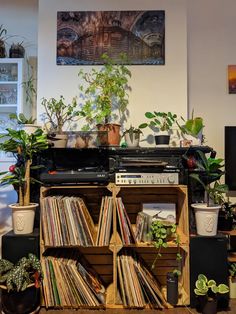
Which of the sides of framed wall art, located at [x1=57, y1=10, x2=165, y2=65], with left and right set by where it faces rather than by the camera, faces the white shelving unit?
right

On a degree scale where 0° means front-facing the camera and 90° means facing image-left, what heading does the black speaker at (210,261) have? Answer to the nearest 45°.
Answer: approximately 0°

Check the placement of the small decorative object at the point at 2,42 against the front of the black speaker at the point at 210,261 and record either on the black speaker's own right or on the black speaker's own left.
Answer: on the black speaker's own right

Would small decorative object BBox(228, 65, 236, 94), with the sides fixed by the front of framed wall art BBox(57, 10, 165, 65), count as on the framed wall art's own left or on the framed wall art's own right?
on the framed wall art's own left

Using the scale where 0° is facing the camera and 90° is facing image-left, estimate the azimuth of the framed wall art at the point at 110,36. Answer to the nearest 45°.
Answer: approximately 0°
